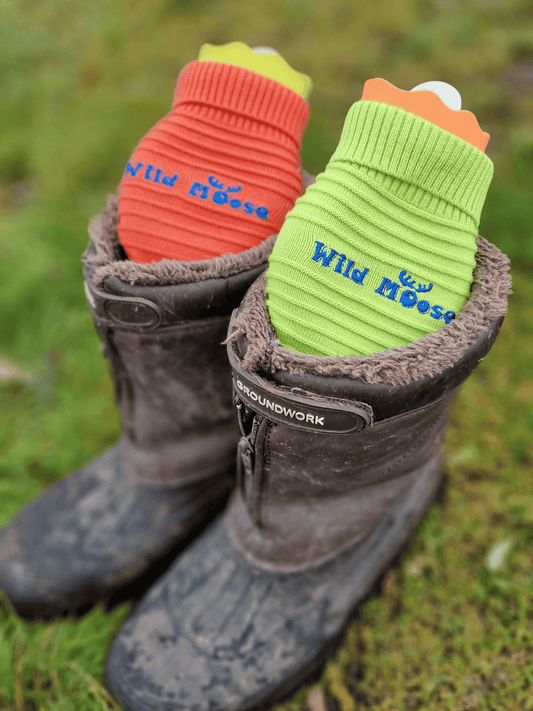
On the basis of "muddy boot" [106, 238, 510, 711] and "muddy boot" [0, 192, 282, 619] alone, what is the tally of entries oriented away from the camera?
0

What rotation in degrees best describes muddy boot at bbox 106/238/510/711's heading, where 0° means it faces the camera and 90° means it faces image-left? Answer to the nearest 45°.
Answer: approximately 45°
